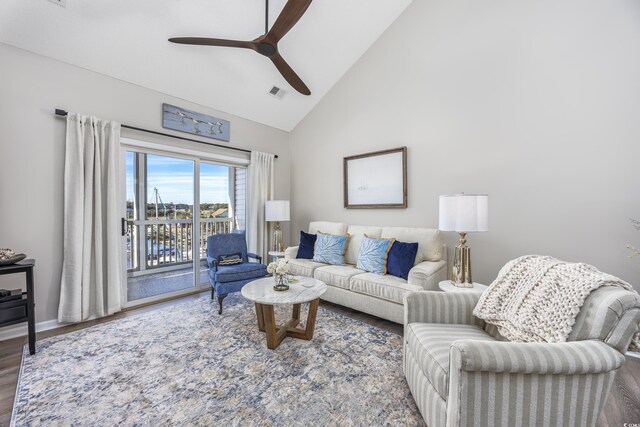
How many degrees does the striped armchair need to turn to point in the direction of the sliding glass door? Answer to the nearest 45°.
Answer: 0° — it already faces it

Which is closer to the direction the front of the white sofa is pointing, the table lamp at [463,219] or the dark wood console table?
the dark wood console table

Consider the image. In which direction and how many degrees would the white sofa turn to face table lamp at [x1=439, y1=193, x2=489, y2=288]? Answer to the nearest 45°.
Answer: approximately 90° to its left

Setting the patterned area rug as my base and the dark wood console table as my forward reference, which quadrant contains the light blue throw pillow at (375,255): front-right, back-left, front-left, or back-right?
back-right

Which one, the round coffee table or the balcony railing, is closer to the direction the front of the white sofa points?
the round coffee table

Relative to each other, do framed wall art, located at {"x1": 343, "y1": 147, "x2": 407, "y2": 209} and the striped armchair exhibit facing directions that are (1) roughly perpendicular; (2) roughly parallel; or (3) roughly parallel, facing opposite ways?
roughly perpendicular

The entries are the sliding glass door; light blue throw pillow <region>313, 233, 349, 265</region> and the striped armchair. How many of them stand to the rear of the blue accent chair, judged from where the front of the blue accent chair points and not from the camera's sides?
1

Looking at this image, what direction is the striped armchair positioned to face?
to the viewer's left

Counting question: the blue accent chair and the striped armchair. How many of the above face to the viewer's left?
1

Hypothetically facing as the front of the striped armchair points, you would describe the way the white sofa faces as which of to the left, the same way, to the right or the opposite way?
to the left

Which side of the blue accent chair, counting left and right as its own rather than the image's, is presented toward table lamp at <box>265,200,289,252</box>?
left
